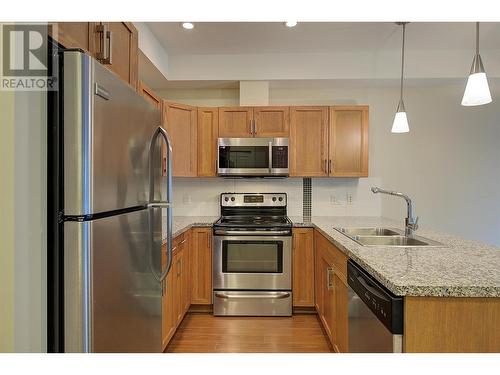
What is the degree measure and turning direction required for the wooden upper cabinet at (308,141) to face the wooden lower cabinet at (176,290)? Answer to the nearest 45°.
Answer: approximately 45° to its right

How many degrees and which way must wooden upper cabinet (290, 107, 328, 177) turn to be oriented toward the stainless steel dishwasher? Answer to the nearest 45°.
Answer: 0° — it already faces it

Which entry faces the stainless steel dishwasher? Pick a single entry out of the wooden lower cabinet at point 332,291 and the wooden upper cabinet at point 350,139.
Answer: the wooden upper cabinet

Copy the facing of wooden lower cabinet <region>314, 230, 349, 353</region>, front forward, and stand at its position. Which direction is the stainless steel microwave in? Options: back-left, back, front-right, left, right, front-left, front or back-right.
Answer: front-right

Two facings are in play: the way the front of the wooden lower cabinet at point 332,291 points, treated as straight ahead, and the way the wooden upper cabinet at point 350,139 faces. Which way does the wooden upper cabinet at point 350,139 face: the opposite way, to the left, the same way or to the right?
to the left

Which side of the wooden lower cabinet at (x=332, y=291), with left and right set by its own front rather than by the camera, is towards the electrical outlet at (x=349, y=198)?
right

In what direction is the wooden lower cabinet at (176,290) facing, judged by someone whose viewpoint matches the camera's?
facing to the right of the viewer

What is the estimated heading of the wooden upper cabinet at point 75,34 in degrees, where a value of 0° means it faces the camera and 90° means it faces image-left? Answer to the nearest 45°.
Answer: approximately 315°

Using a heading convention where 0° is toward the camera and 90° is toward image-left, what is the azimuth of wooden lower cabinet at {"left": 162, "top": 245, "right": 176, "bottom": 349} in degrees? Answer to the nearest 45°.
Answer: approximately 270°

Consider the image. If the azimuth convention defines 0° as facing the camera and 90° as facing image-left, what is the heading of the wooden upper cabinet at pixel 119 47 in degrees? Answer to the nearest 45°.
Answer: approximately 315°

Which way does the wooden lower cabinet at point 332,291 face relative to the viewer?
to the viewer's left

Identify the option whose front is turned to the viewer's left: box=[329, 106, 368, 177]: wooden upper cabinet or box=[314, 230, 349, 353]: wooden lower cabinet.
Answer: the wooden lower cabinet

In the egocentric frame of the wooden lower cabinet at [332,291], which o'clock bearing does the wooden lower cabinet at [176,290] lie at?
the wooden lower cabinet at [176,290] is roughly at 12 o'clock from the wooden lower cabinet at [332,291].
